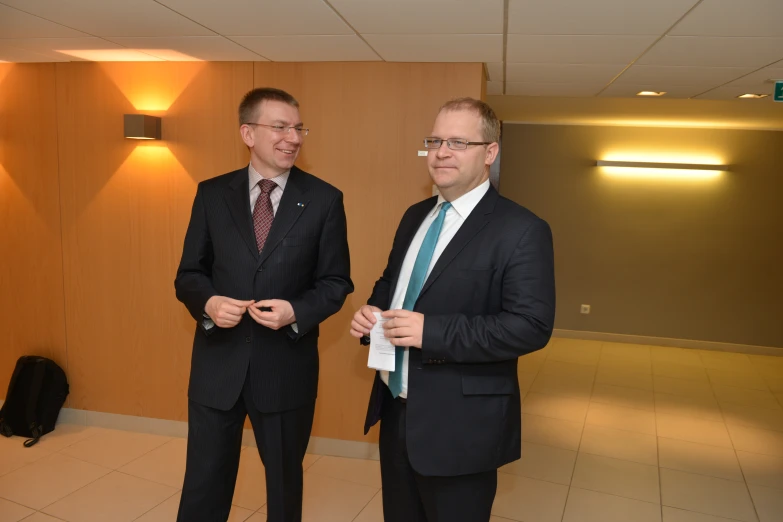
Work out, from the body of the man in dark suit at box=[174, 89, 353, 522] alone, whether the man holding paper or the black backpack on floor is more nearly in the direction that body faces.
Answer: the man holding paper

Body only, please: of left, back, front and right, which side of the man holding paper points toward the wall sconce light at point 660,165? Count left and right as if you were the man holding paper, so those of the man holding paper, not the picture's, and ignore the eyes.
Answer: back

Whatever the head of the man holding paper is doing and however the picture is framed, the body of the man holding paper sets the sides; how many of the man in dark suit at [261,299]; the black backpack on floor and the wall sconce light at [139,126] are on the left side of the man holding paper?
0

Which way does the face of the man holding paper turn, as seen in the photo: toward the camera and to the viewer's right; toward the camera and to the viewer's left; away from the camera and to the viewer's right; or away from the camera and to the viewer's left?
toward the camera and to the viewer's left

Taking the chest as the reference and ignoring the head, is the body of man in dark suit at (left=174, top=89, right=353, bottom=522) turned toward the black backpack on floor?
no

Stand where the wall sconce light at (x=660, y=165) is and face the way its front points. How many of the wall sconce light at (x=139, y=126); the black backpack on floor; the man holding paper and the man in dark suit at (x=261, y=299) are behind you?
0

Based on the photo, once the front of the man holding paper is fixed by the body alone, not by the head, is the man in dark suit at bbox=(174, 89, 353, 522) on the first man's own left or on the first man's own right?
on the first man's own right

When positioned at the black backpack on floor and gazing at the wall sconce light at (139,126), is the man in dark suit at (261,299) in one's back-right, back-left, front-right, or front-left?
front-right

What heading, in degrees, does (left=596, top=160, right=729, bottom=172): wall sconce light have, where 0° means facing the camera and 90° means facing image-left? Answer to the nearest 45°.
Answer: approximately 0°

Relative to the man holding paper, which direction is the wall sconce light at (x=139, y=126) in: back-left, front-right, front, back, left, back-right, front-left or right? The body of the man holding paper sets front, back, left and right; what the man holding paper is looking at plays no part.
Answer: right

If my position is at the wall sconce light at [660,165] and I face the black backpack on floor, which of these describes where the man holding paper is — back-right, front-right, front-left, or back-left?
front-left

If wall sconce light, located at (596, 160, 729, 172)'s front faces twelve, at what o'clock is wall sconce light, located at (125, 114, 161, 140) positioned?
wall sconce light, located at (125, 114, 161, 140) is roughly at 1 o'clock from wall sconce light, located at (596, 160, 729, 172).

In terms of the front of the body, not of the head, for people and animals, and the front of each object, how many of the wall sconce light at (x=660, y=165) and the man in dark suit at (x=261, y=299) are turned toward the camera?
2

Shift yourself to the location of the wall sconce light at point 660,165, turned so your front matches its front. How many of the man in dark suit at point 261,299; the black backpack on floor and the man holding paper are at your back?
0

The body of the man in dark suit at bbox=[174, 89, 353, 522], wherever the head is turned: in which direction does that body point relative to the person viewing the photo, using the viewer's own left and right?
facing the viewer

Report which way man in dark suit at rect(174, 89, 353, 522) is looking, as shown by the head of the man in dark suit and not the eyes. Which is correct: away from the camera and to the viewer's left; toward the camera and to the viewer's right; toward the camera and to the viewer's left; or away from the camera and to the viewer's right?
toward the camera and to the viewer's right
